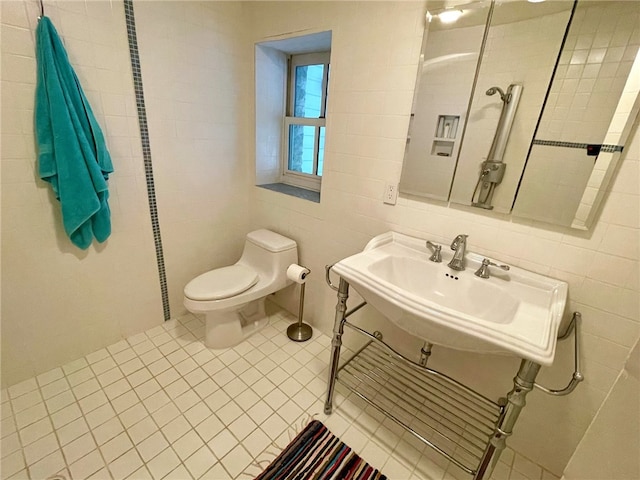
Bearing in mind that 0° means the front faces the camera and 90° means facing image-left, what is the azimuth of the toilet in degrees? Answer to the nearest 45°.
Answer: approximately 45°

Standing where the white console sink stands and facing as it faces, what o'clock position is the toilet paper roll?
The toilet paper roll is roughly at 2 o'clock from the white console sink.

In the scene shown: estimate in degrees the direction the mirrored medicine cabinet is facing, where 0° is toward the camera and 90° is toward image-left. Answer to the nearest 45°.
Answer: approximately 45°

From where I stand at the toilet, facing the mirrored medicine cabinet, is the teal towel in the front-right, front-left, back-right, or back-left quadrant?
back-right

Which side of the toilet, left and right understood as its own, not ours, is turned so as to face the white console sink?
left

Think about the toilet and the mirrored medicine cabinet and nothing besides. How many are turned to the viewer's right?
0

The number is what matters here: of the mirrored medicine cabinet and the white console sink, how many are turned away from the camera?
0
